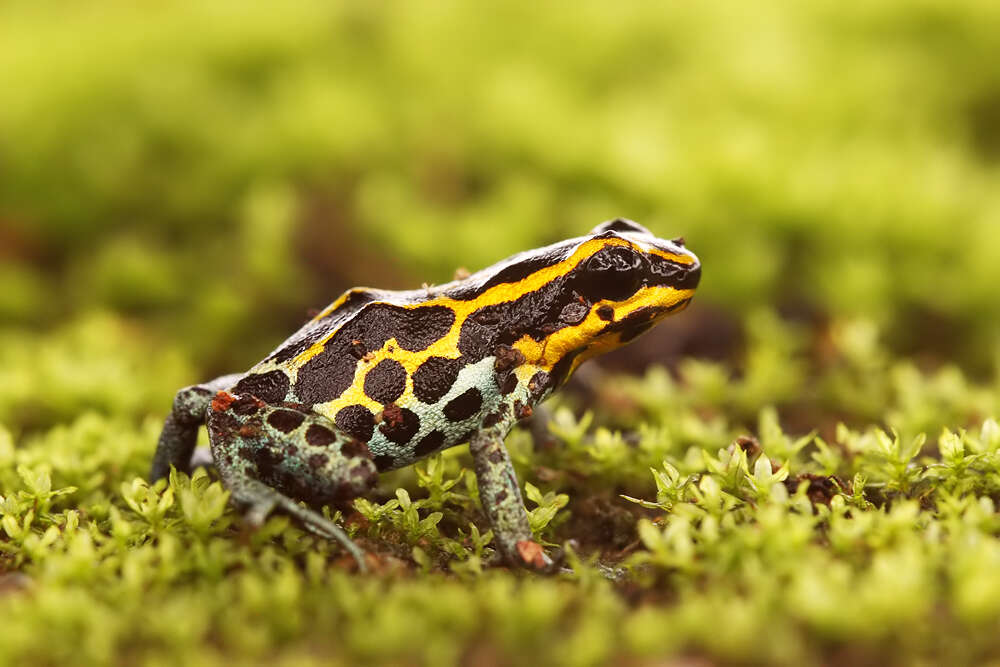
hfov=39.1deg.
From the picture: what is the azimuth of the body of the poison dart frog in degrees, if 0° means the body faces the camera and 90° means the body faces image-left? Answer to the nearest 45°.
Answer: approximately 270°
